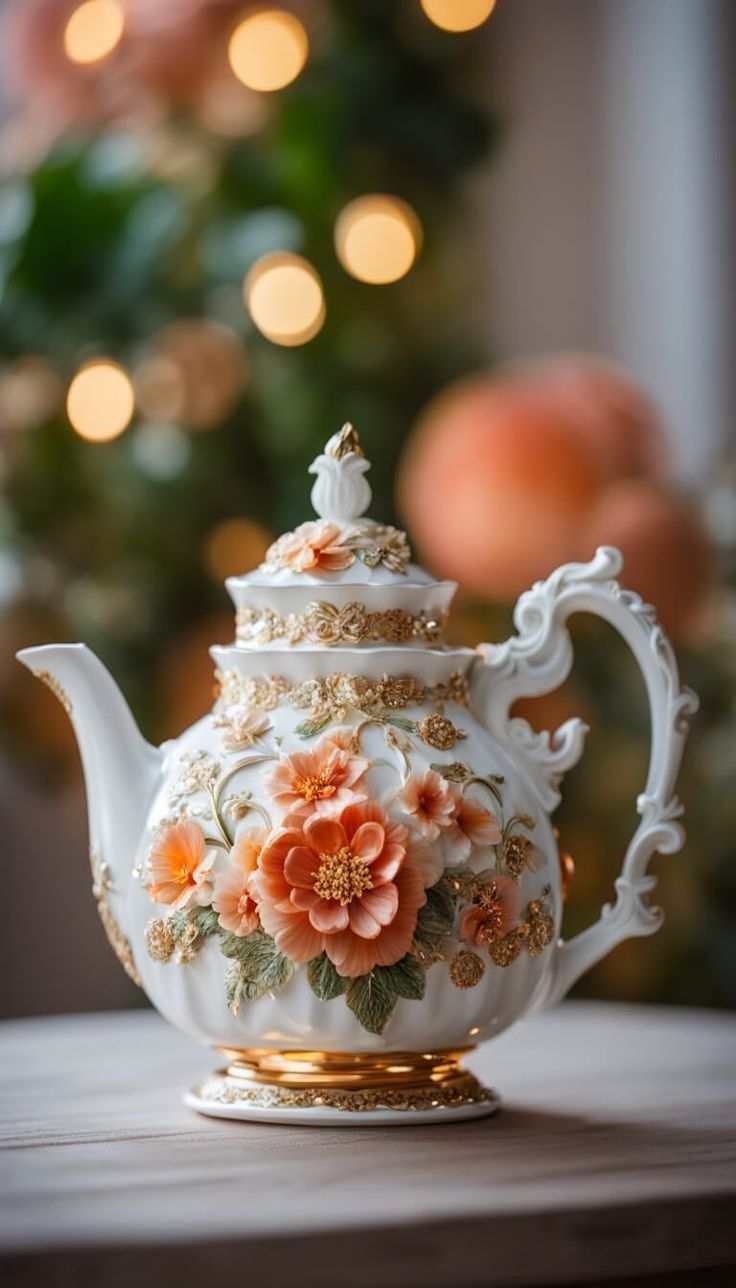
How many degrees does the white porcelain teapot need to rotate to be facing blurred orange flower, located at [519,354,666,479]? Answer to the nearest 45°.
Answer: approximately 90° to its right

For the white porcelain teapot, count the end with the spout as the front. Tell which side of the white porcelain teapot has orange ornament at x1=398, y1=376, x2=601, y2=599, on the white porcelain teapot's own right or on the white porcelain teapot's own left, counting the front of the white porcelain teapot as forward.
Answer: on the white porcelain teapot's own right

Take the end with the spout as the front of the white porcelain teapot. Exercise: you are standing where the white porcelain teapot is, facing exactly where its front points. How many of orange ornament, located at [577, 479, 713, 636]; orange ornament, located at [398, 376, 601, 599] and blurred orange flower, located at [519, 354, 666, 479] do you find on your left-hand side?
0

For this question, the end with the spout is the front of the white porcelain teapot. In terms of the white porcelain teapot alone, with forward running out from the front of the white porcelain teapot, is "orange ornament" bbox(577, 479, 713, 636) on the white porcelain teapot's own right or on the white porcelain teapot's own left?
on the white porcelain teapot's own right

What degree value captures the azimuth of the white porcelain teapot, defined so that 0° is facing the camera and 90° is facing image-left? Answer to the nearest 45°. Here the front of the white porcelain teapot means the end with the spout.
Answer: approximately 90°
